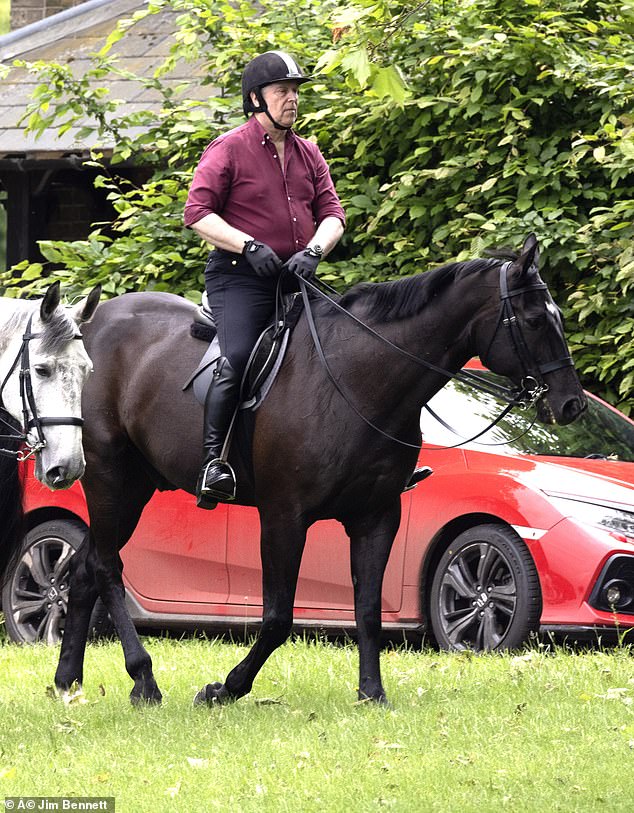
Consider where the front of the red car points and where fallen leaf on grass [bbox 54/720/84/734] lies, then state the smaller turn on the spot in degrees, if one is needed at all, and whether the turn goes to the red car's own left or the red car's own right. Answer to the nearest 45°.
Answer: approximately 90° to the red car's own right

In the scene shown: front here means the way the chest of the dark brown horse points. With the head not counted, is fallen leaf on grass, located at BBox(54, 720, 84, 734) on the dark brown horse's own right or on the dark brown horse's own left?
on the dark brown horse's own right

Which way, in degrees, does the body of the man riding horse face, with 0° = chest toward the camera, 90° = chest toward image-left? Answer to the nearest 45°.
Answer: approximately 315°

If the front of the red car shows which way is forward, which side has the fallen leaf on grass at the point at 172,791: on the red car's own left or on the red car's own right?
on the red car's own right

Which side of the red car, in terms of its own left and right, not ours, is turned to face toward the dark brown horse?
right

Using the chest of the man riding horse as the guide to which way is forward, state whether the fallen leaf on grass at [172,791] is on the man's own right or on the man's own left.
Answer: on the man's own right

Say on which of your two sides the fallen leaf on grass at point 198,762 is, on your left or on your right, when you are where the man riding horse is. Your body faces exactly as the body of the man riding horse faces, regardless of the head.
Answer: on your right

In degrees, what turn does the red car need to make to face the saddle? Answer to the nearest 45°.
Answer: approximately 90° to its right

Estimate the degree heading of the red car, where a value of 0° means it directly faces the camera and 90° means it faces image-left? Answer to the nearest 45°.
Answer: approximately 315°

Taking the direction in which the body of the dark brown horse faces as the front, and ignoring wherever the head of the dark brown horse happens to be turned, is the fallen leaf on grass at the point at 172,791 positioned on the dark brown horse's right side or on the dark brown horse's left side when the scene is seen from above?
on the dark brown horse's right side

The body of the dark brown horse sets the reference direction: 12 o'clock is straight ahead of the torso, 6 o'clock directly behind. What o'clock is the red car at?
The red car is roughly at 8 o'clock from the dark brown horse.
